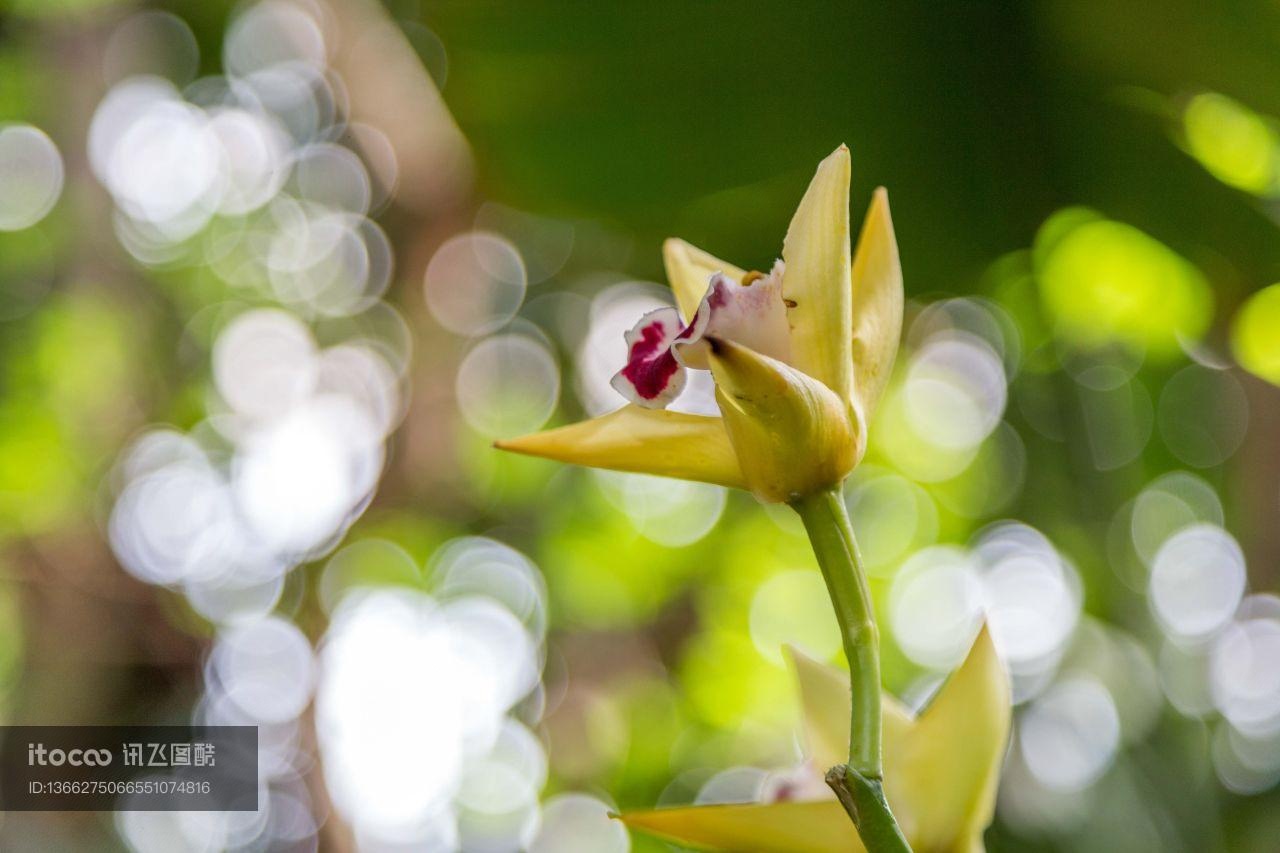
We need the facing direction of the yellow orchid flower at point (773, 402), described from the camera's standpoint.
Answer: facing to the left of the viewer
